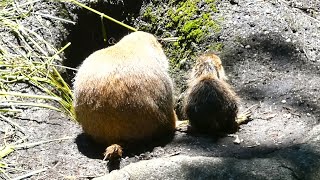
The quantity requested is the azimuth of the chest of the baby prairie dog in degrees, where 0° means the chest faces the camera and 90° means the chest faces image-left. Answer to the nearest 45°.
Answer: approximately 180°

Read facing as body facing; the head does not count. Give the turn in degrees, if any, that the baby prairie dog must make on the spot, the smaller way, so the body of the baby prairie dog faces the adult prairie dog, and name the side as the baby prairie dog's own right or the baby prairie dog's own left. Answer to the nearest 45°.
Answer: approximately 90° to the baby prairie dog's own left
